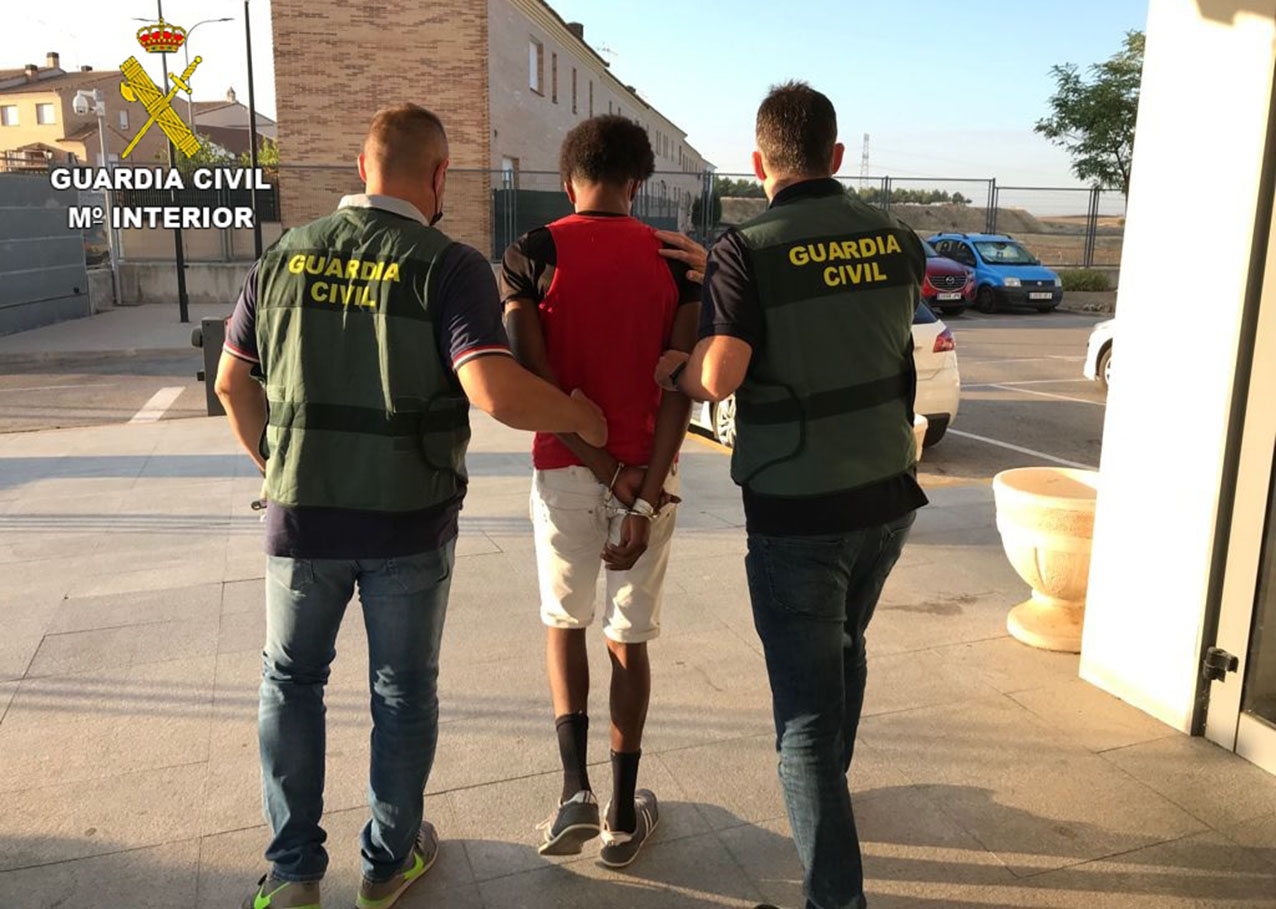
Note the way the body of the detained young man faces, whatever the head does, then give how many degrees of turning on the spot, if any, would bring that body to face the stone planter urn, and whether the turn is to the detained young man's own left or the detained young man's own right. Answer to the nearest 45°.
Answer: approximately 45° to the detained young man's own right

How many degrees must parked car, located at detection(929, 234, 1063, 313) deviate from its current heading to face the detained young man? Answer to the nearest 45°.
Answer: approximately 45° to its right

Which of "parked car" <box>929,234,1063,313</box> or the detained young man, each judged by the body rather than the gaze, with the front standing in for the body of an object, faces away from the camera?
the detained young man

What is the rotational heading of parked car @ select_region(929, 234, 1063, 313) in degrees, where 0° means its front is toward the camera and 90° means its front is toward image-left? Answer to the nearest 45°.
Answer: approximately 315°

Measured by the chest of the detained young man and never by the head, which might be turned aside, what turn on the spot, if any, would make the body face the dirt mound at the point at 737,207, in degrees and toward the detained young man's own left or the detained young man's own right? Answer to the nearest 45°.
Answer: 0° — they already face it

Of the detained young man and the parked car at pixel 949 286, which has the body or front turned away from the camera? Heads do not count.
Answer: the detained young man

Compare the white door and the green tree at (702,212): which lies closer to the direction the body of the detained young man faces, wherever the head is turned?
the green tree

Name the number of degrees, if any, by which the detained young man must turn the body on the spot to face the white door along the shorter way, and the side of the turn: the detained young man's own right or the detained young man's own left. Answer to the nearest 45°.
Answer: approximately 90° to the detained young man's own right

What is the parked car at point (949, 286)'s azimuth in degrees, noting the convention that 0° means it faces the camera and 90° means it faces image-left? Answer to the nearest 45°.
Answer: approximately 315°

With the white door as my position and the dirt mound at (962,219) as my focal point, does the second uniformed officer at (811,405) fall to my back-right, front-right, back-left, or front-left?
back-left

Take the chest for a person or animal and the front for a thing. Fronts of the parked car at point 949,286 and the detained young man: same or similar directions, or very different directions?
very different directions

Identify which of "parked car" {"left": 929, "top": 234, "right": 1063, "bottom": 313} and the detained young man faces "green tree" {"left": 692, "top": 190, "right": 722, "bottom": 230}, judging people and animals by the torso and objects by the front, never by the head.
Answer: the detained young man

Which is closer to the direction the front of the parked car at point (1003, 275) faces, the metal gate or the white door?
the white door

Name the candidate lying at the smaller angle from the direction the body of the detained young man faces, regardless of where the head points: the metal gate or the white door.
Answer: the metal gate

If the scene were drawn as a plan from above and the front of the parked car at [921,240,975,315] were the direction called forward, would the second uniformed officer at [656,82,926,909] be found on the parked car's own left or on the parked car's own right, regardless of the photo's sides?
on the parked car's own right

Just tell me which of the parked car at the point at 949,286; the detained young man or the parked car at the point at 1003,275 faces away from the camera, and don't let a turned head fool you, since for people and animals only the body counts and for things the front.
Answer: the detained young man

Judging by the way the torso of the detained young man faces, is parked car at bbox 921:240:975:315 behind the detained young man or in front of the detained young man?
in front

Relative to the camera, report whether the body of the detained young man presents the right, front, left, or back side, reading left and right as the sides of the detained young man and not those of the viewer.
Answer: back
